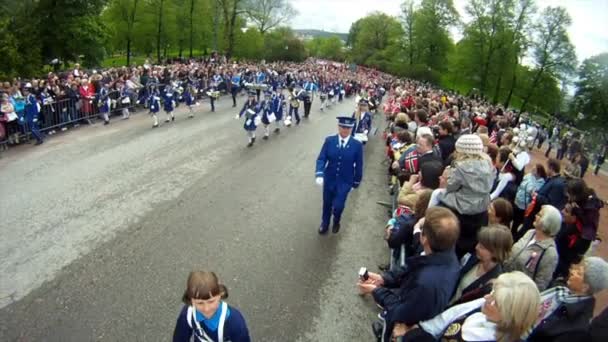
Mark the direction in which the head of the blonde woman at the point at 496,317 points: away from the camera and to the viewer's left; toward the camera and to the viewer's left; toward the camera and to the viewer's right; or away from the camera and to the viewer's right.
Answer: away from the camera and to the viewer's left

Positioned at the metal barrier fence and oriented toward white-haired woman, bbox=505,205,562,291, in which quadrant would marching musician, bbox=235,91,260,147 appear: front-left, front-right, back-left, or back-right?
front-left

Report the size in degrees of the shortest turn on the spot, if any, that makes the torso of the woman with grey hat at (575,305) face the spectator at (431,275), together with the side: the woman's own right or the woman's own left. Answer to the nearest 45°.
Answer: approximately 45° to the woman's own left

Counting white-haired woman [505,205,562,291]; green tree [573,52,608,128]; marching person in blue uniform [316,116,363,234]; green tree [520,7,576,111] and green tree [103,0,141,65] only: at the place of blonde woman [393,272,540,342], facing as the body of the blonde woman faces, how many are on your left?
0

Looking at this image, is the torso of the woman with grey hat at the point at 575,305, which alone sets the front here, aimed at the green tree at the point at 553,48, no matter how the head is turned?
no

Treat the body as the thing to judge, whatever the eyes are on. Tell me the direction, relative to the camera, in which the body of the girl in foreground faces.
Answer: toward the camera

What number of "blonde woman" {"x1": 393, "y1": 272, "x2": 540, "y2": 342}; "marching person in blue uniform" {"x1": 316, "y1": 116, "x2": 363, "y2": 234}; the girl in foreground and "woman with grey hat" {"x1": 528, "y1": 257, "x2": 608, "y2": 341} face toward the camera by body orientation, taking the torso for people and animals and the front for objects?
2

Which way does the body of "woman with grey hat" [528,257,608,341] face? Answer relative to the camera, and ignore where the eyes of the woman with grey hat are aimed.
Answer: to the viewer's left

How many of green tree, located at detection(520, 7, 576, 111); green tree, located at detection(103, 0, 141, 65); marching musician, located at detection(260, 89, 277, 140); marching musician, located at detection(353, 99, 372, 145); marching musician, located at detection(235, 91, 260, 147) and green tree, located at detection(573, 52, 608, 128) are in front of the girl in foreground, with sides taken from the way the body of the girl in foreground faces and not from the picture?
0

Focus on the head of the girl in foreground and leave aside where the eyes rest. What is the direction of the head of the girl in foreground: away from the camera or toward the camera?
toward the camera

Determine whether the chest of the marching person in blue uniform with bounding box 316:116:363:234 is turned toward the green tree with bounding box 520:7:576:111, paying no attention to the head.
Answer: no

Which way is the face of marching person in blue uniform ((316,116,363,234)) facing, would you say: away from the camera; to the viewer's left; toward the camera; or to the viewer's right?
toward the camera

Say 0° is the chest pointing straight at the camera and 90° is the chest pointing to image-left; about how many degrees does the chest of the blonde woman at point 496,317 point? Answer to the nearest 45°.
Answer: approximately 90°

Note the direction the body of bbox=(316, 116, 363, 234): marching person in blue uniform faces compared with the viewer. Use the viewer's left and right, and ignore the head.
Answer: facing the viewer

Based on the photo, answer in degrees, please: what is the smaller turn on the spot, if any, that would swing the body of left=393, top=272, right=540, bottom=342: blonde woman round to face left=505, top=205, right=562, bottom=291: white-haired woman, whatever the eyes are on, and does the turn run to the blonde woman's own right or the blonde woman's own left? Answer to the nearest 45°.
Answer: approximately 90° to the blonde woman's own right

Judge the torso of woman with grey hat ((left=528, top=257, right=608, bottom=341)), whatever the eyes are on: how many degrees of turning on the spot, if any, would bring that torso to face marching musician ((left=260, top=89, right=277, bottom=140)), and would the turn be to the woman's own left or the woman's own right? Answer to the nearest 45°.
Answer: approximately 45° to the woman's own right

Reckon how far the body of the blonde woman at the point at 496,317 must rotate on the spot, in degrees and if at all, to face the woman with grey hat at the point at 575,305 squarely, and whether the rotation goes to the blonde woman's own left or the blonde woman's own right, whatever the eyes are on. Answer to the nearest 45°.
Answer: approximately 135° to the blonde woman's own right

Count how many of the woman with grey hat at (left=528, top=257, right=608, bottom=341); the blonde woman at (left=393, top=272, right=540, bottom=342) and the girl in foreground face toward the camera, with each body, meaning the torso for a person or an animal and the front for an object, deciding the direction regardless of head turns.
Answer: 1

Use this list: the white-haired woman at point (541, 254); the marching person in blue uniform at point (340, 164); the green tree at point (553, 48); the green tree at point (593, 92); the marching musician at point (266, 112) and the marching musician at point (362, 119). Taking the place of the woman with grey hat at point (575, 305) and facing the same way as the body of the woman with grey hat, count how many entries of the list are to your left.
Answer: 0

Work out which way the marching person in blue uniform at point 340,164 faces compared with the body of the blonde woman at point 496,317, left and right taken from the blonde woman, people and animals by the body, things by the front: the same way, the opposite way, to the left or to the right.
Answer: to the left
